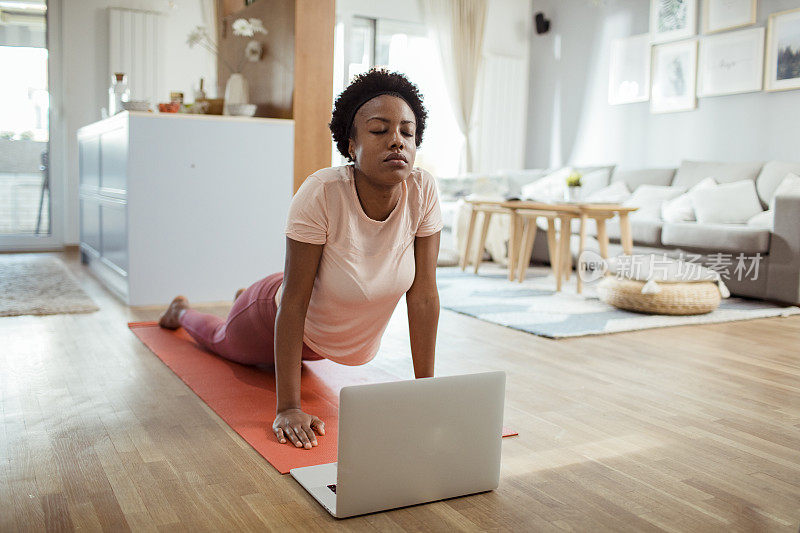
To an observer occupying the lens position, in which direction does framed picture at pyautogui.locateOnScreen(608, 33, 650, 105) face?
facing the viewer and to the left of the viewer

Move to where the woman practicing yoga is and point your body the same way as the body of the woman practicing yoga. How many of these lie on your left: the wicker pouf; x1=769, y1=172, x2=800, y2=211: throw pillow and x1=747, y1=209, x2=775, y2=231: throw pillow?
3

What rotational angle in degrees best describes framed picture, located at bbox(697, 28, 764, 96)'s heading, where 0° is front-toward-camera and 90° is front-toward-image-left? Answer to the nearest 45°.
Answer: approximately 45°

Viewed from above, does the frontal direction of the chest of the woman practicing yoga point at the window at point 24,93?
no

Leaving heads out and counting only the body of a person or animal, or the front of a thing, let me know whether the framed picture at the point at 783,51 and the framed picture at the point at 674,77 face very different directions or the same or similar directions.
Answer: same or similar directions

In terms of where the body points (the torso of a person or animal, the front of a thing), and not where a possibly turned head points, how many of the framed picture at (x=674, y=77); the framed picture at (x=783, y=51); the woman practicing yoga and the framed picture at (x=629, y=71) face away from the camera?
0

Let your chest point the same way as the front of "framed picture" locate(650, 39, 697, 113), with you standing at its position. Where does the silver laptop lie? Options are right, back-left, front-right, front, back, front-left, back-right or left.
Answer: front-left

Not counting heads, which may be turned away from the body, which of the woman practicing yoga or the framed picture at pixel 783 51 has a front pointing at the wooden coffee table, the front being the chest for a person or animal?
the framed picture

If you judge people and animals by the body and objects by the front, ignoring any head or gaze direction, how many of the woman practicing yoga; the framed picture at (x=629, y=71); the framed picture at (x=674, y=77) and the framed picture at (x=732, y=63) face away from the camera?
0

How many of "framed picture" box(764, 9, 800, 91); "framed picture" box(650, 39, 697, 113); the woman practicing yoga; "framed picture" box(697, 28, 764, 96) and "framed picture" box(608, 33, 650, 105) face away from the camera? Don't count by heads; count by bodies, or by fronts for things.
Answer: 0

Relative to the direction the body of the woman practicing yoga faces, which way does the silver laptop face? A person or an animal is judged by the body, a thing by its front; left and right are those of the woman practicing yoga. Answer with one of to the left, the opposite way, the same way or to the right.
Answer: the opposite way

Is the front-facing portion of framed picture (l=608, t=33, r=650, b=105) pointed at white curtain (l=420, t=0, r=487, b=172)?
no

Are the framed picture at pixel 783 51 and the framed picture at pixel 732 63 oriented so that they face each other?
no

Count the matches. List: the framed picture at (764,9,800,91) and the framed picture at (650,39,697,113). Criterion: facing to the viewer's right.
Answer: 0
